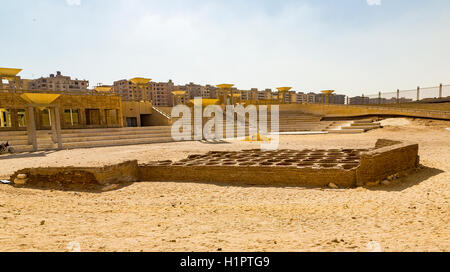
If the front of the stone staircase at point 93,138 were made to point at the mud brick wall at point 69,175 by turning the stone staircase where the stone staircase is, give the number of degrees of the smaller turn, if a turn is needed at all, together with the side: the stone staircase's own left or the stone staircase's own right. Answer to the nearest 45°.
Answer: approximately 45° to the stone staircase's own right

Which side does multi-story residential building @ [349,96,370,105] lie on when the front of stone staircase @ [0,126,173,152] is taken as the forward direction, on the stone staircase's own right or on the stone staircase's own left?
on the stone staircase's own left

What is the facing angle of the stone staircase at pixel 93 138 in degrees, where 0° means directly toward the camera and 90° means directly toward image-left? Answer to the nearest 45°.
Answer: approximately 315°

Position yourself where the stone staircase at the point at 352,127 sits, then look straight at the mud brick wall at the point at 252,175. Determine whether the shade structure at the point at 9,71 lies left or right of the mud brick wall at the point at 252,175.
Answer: right

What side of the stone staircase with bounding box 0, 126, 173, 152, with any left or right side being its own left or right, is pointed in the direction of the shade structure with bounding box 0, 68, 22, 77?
back

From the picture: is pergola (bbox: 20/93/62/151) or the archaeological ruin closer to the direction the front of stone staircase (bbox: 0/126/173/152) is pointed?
the archaeological ruin
